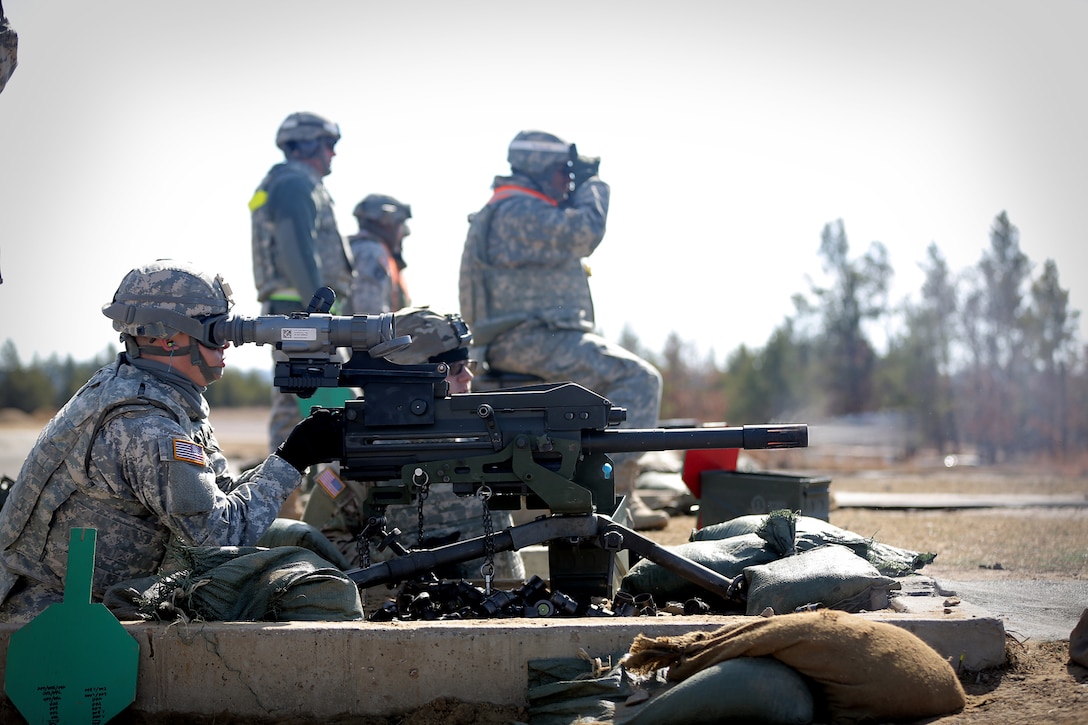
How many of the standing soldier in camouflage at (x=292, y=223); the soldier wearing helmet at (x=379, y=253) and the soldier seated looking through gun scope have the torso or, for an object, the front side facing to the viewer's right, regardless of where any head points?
3

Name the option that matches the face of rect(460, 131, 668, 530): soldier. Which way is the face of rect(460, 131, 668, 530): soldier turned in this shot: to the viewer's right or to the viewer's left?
to the viewer's right

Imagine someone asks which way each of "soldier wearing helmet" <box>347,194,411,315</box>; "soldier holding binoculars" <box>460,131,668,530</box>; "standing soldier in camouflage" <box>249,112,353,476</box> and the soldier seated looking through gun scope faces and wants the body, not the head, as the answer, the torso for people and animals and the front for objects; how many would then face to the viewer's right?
4

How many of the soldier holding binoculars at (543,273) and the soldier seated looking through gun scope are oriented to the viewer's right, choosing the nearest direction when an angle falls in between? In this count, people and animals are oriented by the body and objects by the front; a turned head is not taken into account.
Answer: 2

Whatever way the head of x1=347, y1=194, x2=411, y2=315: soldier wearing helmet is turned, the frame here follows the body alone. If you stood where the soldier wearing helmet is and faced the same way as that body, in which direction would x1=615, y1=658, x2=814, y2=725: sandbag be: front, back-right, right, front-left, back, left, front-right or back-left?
right

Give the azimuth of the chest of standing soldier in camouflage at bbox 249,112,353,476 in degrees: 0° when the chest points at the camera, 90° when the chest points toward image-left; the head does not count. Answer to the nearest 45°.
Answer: approximately 270°

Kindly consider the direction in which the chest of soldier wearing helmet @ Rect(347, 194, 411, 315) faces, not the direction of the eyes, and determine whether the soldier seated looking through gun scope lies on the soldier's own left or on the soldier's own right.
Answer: on the soldier's own right

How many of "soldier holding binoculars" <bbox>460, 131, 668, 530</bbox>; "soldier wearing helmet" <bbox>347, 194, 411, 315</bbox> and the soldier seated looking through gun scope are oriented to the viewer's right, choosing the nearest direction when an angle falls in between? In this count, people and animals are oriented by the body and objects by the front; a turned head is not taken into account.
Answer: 3

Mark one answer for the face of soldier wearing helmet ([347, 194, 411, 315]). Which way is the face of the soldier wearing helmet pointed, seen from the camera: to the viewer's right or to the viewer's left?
to the viewer's right

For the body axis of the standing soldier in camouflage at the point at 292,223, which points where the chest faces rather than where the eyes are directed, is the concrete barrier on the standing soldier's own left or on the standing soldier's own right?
on the standing soldier's own right

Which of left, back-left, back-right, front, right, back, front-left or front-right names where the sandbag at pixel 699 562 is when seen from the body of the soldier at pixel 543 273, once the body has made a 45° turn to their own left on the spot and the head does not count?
back-right

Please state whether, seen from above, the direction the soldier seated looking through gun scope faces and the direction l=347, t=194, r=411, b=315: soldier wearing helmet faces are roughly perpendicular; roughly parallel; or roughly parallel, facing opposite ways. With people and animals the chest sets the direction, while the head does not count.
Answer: roughly parallel

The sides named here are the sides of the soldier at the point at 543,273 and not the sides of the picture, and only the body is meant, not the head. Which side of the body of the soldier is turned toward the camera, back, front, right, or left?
right

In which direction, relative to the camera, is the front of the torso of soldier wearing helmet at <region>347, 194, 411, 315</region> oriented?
to the viewer's right

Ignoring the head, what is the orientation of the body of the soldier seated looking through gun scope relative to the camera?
to the viewer's right

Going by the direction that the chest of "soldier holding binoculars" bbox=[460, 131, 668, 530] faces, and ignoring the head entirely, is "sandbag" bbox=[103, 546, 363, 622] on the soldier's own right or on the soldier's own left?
on the soldier's own right
